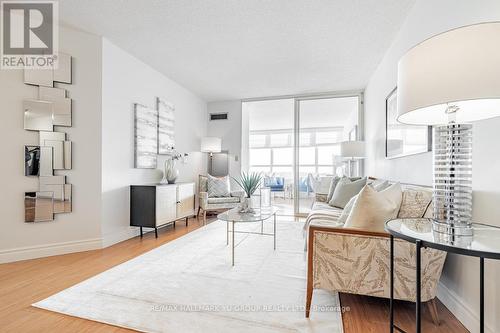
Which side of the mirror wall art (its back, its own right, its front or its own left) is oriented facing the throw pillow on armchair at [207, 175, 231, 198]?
left

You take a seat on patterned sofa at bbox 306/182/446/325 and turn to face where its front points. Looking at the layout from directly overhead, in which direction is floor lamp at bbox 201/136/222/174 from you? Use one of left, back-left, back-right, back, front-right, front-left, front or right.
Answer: front-right

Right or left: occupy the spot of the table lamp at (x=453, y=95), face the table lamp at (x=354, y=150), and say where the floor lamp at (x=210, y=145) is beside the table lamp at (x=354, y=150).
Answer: left

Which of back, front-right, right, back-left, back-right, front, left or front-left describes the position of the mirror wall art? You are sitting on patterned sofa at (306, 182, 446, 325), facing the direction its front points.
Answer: front

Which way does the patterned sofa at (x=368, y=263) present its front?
to the viewer's left

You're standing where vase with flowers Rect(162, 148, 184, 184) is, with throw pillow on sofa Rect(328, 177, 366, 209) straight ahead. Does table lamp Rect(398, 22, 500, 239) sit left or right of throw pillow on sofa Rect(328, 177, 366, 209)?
right

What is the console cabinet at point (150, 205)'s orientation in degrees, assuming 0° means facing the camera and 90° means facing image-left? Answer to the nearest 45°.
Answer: approximately 315°

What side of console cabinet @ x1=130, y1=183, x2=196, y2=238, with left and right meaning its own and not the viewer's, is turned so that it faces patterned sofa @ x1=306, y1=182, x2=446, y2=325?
front

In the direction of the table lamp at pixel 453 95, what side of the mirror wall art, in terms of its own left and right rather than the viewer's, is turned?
front

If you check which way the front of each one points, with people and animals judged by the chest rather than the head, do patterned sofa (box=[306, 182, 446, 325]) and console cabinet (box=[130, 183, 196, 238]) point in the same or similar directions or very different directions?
very different directions

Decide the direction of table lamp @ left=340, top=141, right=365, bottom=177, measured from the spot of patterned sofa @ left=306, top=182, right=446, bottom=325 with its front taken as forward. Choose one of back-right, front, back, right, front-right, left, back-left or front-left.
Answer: right

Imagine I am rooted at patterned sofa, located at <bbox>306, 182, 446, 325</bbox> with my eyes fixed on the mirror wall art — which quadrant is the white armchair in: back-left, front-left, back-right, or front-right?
front-right

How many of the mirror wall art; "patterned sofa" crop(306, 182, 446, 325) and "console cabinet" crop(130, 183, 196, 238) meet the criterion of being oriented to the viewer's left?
1

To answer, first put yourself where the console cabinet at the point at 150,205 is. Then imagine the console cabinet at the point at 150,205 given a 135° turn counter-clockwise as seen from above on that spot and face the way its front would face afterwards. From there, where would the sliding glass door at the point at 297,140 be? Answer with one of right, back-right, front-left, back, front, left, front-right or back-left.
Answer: front-right
